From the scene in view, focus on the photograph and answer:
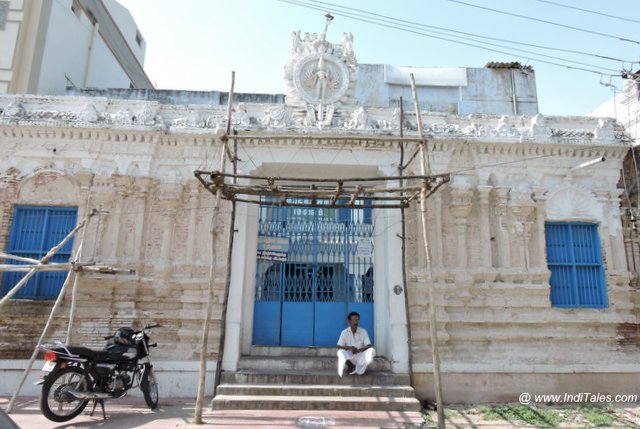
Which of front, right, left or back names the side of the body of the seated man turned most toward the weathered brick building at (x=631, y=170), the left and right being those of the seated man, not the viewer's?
left

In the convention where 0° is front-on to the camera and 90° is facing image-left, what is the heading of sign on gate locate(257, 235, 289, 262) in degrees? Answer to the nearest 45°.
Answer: approximately 0°

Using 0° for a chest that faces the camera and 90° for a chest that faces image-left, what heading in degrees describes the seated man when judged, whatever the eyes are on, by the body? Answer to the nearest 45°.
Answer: approximately 0°

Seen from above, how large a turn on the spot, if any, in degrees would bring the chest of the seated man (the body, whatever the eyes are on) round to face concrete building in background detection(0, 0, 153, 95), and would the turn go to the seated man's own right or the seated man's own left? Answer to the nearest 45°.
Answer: approximately 90° to the seated man's own right

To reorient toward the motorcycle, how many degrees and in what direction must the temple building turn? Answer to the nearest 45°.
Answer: approximately 45° to its right

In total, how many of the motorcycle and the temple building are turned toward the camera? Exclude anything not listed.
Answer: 1

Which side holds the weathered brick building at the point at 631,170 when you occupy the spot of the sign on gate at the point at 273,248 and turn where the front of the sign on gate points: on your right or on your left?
on your left
